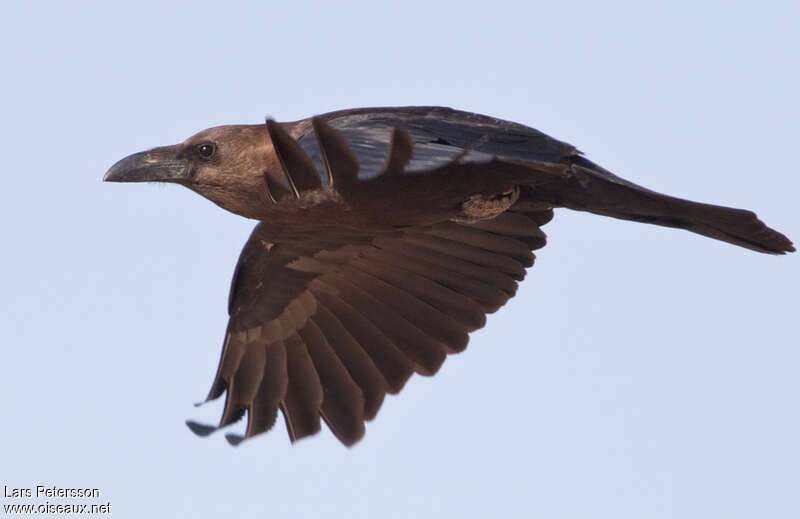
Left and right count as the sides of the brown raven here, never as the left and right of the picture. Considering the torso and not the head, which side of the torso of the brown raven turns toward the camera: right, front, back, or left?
left
